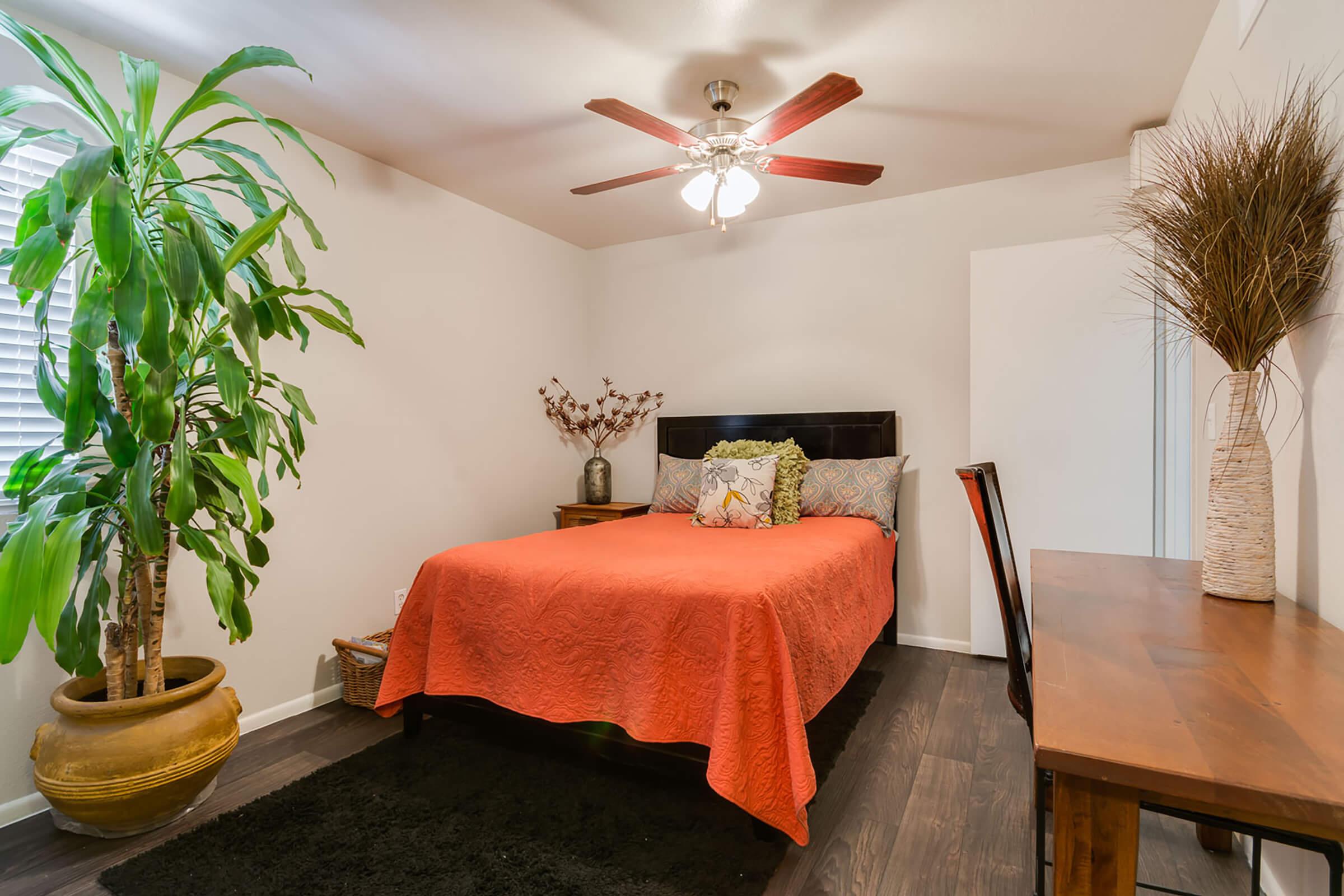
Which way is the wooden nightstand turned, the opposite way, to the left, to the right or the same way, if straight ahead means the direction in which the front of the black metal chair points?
to the right

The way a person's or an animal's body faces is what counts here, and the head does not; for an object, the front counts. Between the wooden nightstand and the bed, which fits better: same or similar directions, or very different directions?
same or similar directions

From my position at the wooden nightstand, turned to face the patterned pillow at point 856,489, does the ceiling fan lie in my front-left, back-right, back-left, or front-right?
front-right

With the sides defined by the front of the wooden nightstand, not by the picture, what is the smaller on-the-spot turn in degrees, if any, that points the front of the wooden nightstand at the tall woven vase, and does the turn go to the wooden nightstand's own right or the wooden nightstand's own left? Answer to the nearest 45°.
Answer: approximately 90° to the wooden nightstand's own left

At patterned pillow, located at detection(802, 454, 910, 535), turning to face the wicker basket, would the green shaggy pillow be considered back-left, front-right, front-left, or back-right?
front-right

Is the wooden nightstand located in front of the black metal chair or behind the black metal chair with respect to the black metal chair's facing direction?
behind

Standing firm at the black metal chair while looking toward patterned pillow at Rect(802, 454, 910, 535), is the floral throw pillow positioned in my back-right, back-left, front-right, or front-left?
front-left

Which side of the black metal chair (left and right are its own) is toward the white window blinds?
back

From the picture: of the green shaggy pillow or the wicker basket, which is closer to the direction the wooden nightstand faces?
the wicker basket

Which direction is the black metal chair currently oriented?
to the viewer's right

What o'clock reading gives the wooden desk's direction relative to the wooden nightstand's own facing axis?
The wooden desk is roughly at 10 o'clock from the wooden nightstand.

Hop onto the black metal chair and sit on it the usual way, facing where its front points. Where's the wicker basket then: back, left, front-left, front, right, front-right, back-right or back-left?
back
